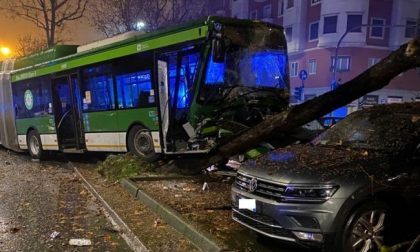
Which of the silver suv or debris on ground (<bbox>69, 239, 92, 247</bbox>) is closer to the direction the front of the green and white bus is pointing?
the silver suv

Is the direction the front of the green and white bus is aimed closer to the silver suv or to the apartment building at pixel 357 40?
the silver suv

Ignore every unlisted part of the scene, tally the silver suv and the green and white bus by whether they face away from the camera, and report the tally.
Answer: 0

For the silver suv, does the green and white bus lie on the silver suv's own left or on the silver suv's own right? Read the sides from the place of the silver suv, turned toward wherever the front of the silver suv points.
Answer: on the silver suv's own right

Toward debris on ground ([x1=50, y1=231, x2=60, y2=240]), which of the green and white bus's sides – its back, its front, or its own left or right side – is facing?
right

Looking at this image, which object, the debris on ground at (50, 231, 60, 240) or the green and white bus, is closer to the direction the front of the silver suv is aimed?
the debris on ground

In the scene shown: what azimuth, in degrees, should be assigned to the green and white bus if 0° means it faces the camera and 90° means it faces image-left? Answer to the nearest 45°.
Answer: approximately 315°

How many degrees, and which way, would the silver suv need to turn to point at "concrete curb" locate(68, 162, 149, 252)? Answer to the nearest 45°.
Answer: approximately 45° to its right

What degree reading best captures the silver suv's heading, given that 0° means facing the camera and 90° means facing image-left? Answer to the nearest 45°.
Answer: approximately 45°

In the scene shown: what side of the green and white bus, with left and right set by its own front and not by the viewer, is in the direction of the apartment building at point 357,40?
left
